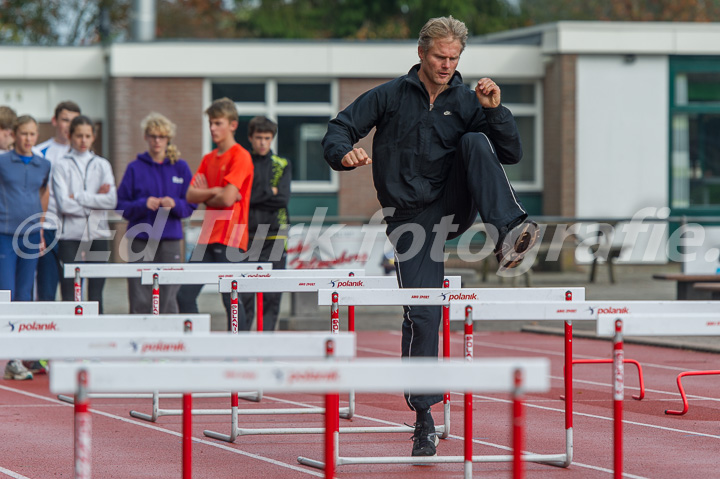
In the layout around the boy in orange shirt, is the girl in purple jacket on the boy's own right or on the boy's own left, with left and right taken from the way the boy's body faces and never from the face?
on the boy's own right

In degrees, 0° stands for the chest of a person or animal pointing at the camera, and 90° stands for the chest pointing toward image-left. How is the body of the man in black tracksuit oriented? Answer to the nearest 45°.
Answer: approximately 0°

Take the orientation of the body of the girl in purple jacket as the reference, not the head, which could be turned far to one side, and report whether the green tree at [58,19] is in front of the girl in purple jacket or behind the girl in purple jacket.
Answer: behind

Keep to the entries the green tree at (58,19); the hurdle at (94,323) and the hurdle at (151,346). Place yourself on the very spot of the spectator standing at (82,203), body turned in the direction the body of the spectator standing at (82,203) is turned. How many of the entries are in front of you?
2

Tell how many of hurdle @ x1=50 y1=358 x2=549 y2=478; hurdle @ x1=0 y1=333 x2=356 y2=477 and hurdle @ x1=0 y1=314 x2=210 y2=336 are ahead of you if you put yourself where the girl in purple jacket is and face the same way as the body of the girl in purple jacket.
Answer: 3

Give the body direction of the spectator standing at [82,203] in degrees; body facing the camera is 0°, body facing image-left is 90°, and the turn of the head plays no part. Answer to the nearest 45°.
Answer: approximately 0°

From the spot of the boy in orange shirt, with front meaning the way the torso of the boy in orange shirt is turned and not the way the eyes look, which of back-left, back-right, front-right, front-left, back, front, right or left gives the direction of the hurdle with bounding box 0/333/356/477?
front-left
